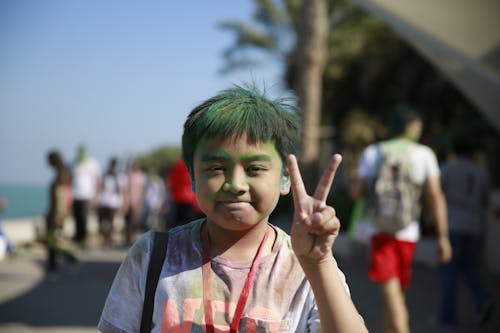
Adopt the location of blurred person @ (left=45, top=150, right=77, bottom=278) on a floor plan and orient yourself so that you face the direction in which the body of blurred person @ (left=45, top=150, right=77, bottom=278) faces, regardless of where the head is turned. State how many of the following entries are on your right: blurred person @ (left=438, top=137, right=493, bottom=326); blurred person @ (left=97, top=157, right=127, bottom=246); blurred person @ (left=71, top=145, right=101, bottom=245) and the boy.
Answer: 2

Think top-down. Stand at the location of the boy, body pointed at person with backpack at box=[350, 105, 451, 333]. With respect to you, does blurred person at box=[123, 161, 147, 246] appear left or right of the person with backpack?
left

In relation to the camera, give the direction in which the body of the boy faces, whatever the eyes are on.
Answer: toward the camera

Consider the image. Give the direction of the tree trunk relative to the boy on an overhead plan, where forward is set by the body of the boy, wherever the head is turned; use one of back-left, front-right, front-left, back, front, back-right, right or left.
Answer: back

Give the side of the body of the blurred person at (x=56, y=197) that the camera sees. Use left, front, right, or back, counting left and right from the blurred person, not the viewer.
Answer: left

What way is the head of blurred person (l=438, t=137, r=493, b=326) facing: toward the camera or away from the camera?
away from the camera

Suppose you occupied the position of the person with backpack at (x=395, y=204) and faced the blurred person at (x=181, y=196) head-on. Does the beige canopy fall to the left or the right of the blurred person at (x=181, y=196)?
right

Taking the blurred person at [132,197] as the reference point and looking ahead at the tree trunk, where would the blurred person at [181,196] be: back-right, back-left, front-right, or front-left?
front-right

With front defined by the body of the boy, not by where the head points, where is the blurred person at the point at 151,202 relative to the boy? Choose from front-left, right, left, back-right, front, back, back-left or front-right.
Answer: back

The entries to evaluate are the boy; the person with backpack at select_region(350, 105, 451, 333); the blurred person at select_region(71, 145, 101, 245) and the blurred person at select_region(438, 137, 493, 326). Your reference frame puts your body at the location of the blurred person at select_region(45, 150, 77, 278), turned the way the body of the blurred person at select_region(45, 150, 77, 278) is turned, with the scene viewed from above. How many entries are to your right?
1

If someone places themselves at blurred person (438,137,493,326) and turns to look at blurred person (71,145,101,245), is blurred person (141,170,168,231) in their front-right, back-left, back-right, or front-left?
front-right
